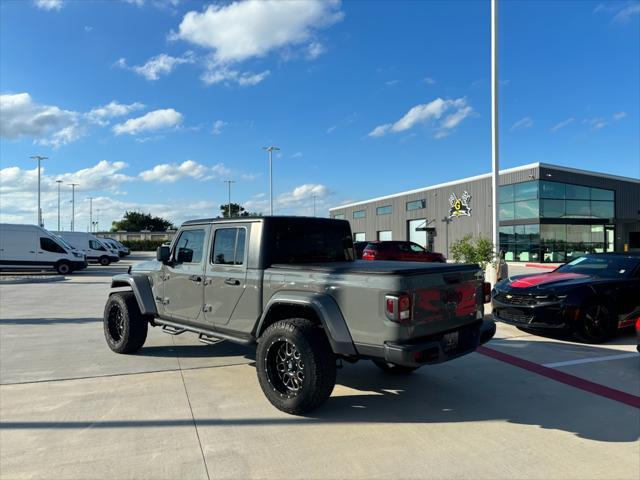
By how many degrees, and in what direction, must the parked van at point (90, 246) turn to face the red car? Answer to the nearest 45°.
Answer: approximately 45° to its right

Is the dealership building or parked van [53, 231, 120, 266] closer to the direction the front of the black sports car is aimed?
the parked van

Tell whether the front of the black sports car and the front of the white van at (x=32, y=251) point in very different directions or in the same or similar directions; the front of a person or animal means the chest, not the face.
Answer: very different directions

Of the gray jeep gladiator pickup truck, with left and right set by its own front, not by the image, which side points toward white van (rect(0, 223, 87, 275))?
front

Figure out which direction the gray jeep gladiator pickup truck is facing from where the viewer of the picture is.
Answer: facing away from the viewer and to the left of the viewer

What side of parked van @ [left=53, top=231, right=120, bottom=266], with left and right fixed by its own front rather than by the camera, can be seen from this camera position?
right

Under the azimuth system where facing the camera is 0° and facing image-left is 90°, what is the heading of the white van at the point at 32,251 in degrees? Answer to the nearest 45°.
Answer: approximately 270°

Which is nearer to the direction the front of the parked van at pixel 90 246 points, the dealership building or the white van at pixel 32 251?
the dealership building

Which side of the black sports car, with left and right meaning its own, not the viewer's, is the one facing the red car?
right

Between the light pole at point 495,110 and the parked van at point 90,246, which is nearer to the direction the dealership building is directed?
the light pole
